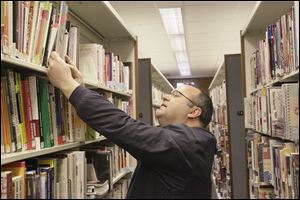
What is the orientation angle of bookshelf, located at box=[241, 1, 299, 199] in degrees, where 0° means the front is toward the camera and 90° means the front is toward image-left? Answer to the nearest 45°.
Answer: approximately 45°

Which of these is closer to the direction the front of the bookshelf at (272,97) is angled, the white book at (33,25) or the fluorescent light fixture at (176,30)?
the white book

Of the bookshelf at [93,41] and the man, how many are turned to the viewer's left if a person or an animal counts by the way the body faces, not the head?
1

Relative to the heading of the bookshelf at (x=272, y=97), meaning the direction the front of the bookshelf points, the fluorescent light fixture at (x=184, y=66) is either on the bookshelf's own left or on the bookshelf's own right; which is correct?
on the bookshelf's own right

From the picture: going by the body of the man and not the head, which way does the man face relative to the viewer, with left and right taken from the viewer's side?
facing to the left of the viewer

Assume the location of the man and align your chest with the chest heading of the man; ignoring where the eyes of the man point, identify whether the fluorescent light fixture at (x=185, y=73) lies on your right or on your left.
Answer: on your right

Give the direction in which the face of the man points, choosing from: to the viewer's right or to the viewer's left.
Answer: to the viewer's left

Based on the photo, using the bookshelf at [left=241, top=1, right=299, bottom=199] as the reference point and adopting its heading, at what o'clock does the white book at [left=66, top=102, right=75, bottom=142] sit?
The white book is roughly at 12 o'clock from the bookshelf.

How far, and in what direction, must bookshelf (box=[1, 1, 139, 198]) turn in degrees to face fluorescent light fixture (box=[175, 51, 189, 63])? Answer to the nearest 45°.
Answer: approximately 90° to its left

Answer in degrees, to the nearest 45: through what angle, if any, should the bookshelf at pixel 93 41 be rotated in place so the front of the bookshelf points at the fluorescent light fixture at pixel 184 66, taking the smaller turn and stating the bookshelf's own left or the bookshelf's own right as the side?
approximately 90° to the bookshelf's own left

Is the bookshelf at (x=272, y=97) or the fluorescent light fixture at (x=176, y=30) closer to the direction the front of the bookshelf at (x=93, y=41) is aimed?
the bookshelf

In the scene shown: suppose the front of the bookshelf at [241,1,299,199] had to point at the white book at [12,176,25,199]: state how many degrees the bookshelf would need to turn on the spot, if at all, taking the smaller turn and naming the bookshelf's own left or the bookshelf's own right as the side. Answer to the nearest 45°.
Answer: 0° — it already faces it

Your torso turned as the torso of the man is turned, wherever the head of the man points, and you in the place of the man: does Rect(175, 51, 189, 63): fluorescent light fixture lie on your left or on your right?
on your right

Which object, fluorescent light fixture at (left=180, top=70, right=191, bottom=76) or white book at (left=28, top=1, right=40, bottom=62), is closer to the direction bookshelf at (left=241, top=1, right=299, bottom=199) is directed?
the white book
